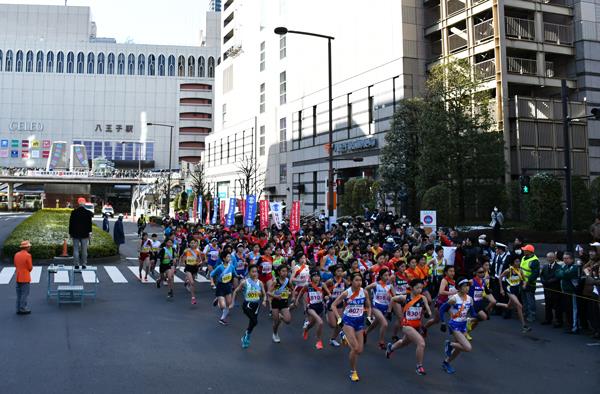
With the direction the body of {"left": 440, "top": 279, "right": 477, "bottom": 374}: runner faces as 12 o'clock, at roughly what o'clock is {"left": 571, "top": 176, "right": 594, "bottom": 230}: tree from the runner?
The tree is roughly at 8 o'clock from the runner.

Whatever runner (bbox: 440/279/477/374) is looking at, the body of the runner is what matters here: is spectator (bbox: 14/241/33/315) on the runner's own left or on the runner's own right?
on the runner's own right

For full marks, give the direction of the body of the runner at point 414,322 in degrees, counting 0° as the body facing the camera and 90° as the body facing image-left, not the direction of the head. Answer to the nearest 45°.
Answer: approximately 315°

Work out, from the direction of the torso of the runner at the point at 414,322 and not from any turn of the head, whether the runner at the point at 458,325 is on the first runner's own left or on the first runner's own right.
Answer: on the first runner's own left

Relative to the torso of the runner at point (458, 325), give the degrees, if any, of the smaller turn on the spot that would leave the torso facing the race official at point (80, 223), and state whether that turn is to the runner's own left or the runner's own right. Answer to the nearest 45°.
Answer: approximately 135° to the runner's own right

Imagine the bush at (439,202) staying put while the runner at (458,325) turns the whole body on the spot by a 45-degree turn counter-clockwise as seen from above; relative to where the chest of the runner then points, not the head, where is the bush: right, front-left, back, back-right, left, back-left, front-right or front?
left

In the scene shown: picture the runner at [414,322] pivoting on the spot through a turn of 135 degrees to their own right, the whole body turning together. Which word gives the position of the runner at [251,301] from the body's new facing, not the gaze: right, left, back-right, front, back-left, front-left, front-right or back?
front
